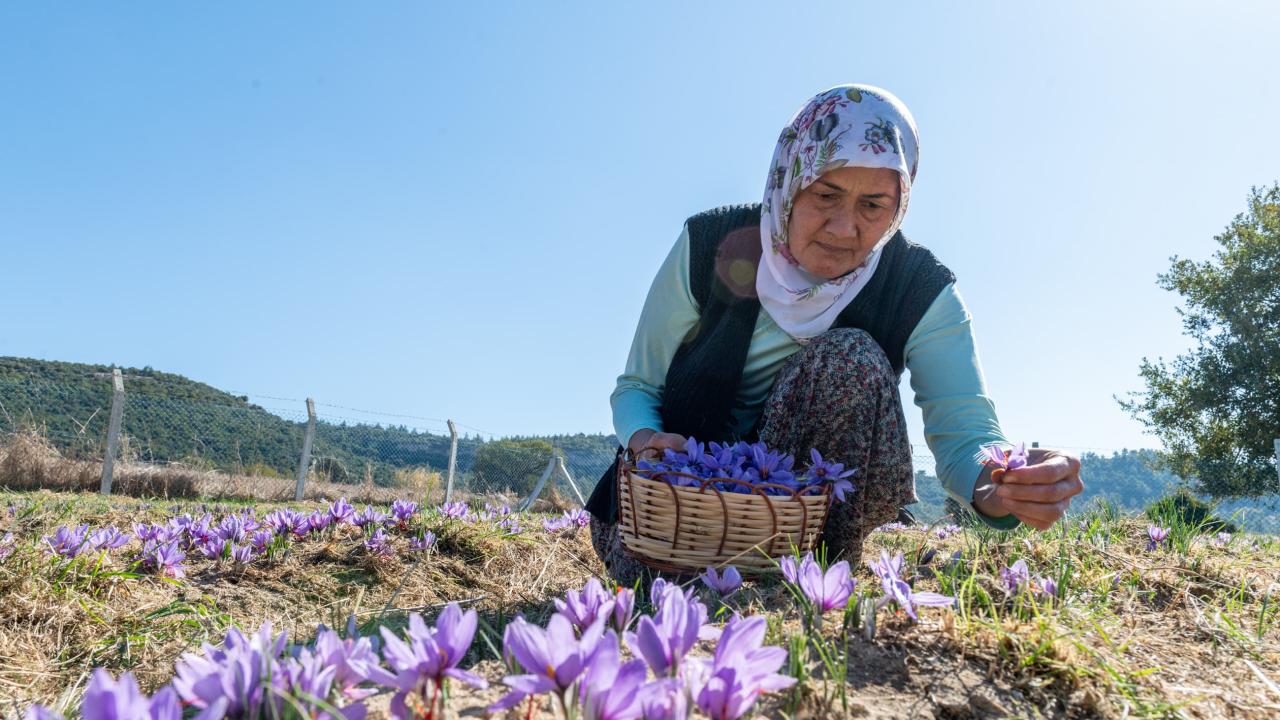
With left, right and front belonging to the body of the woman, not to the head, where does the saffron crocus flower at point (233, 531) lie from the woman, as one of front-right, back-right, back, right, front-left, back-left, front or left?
right

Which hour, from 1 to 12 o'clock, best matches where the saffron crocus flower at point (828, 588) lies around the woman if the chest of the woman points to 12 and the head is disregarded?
The saffron crocus flower is roughly at 12 o'clock from the woman.

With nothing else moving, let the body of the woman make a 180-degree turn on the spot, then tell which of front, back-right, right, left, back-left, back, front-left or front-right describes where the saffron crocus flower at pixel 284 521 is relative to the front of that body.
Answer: left

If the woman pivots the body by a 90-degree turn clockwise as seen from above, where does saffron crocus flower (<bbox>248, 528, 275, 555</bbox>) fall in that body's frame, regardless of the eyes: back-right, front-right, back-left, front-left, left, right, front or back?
front

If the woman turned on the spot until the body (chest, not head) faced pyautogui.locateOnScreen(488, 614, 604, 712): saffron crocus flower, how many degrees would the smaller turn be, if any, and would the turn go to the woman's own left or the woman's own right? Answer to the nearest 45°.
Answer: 0° — they already face it

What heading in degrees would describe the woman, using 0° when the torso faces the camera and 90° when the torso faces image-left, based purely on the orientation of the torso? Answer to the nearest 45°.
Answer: approximately 0°

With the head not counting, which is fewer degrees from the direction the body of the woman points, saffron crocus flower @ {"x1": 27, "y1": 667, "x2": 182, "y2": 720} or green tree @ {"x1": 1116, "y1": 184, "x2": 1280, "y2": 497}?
the saffron crocus flower

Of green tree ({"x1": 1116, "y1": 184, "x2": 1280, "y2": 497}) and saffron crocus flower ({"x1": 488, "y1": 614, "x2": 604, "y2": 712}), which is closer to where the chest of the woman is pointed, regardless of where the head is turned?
the saffron crocus flower

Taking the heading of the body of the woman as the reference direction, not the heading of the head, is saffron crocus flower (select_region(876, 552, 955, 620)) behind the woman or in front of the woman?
in front

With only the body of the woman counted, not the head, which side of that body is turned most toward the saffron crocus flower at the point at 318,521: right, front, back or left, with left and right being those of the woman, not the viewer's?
right

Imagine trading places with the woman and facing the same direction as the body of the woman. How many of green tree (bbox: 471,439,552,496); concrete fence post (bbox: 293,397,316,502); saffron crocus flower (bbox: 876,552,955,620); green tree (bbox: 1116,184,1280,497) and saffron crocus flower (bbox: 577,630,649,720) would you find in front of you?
2

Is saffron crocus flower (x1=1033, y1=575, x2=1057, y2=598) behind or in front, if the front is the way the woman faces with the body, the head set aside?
in front

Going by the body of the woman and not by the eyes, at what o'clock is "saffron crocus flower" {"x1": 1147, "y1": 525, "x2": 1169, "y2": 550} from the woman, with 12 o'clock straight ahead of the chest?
The saffron crocus flower is roughly at 8 o'clock from the woman.

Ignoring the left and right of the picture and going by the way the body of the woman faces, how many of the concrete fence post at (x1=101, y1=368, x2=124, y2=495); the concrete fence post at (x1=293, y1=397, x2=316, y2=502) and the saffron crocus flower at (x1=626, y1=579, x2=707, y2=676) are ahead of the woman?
1

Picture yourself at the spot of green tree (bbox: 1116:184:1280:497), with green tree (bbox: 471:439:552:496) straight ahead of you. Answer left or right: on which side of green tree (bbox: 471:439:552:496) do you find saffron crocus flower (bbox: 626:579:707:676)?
left
